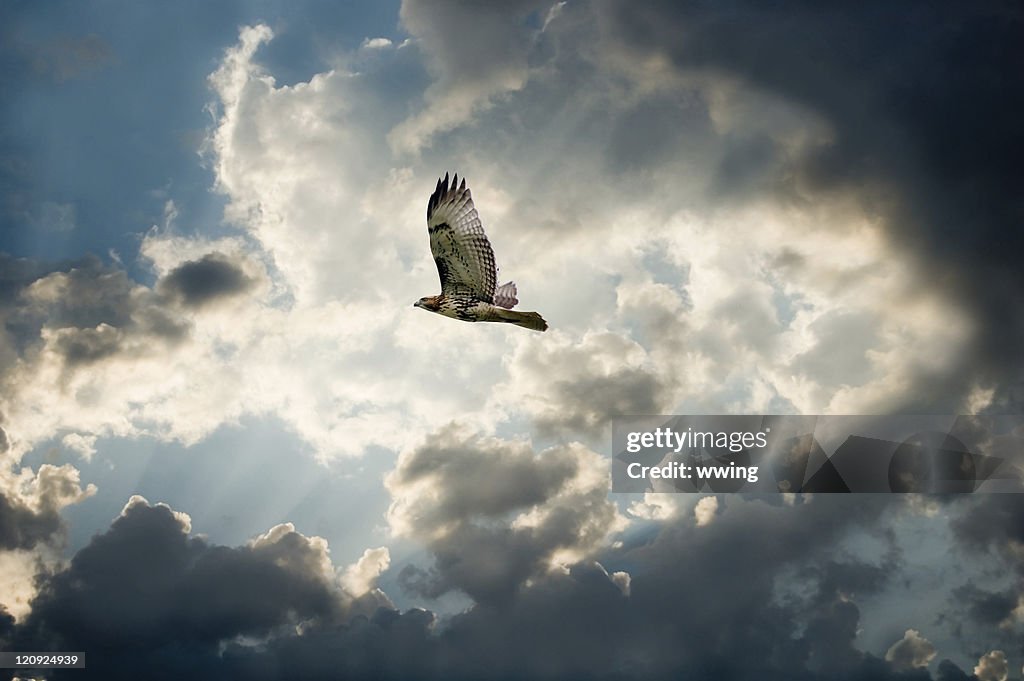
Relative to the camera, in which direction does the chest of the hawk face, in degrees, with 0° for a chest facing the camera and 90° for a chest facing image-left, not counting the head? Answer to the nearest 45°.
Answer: approximately 90°
